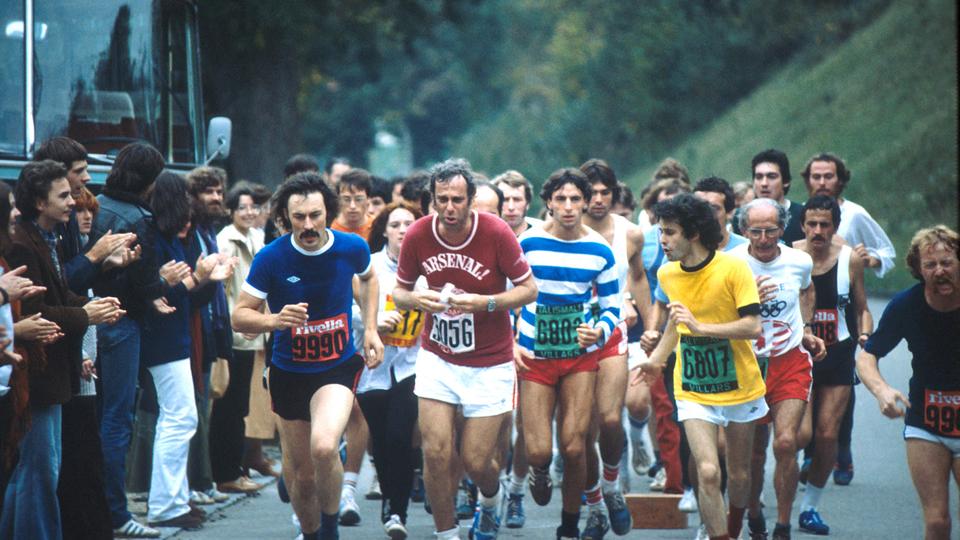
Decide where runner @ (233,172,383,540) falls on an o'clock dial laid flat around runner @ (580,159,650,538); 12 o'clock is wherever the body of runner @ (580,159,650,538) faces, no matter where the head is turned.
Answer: runner @ (233,172,383,540) is roughly at 2 o'clock from runner @ (580,159,650,538).

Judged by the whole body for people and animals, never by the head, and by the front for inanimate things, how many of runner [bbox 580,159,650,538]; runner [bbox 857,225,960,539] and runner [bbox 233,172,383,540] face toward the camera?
3

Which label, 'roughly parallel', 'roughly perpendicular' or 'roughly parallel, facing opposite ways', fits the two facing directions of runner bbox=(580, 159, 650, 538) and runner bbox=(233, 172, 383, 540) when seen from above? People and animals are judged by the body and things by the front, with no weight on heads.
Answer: roughly parallel

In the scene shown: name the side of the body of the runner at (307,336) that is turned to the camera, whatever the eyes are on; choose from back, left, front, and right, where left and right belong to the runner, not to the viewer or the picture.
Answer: front

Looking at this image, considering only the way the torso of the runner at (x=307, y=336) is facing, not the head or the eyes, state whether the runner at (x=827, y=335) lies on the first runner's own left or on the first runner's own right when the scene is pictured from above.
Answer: on the first runner's own left

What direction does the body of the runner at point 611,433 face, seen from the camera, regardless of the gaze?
toward the camera

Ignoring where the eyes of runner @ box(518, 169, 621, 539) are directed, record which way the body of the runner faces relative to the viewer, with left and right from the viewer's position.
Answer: facing the viewer

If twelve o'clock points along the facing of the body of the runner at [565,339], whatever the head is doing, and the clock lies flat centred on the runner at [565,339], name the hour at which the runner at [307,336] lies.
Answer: the runner at [307,336] is roughly at 2 o'clock from the runner at [565,339].

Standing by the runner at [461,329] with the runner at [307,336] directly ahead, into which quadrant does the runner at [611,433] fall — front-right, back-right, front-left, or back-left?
back-right
